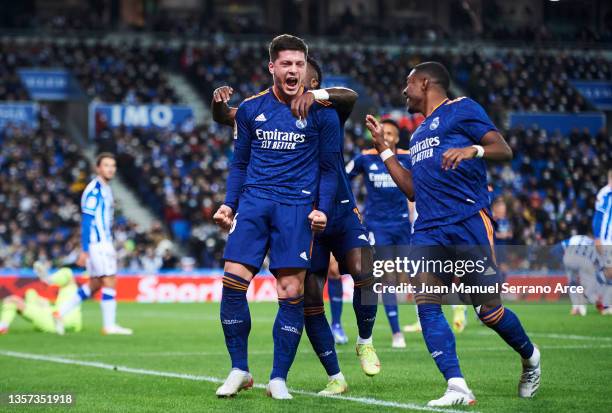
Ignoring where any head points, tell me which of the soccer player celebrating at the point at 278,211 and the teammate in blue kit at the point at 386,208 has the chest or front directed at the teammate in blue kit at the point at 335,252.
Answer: the teammate in blue kit at the point at 386,208

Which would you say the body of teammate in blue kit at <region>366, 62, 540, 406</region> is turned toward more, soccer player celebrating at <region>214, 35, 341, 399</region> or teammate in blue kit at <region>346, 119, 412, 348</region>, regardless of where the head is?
the soccer player celebrating

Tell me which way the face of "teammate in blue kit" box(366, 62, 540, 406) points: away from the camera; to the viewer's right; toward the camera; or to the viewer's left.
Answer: to the viewer's left

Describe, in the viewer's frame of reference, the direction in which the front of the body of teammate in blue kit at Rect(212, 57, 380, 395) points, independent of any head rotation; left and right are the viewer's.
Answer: facing the viewer and to the left of the viewer

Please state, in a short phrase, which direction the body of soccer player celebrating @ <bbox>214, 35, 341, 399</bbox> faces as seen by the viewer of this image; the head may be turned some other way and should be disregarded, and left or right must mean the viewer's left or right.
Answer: facing the viewer

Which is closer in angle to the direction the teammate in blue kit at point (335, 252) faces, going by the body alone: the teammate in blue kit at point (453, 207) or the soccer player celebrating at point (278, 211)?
the soccer player celebrating

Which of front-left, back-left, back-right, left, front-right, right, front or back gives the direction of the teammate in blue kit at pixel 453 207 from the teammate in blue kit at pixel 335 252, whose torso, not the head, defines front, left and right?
left

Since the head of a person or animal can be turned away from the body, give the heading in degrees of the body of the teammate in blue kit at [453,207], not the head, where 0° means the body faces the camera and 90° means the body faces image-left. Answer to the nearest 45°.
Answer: approximately 45°

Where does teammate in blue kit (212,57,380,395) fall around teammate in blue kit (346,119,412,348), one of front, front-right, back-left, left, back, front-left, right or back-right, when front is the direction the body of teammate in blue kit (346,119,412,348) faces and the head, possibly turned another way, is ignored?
front

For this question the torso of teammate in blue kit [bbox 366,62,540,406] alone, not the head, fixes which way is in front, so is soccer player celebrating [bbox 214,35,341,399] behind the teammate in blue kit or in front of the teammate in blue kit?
in front

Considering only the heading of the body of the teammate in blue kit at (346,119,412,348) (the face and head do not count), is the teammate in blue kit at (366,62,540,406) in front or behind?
in front

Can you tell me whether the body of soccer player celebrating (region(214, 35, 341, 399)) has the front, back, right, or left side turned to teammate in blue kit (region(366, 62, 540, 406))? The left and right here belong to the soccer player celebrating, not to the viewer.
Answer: left

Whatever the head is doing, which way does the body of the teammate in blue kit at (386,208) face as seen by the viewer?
toward the camera
